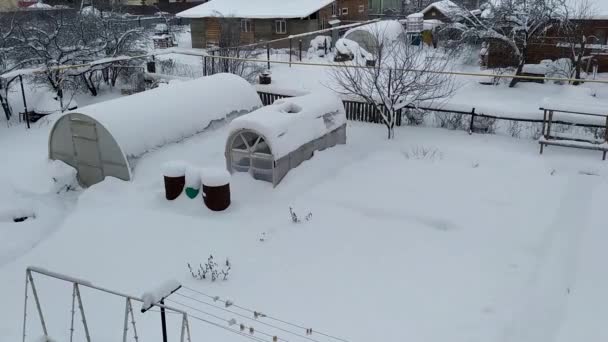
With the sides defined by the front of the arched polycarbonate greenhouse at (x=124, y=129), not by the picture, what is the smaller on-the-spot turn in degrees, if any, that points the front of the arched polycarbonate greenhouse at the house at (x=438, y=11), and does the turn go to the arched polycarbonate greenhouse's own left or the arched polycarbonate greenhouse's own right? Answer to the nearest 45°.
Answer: approximately 180°

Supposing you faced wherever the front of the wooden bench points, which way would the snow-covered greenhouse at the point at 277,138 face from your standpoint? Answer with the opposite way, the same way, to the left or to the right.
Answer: the same way

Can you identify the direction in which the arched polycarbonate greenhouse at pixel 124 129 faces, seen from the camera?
facing the viewer and to the left of the viewer

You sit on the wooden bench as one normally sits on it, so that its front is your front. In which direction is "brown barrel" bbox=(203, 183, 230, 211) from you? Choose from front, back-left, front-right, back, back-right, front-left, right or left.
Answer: front-right

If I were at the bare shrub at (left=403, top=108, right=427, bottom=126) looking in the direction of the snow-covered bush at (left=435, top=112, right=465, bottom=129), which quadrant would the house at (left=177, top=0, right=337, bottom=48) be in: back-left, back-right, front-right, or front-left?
back-left

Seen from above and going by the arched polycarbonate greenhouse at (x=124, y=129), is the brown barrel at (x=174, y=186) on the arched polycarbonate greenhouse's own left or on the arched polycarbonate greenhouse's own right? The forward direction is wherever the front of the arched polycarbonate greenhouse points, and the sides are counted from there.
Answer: on the arched polycarbonate greenhouse's own left

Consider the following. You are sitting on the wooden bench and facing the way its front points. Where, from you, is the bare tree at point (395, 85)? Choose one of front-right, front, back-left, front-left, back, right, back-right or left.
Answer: right

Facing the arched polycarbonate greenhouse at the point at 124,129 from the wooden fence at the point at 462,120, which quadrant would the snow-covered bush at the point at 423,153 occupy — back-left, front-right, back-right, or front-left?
front-left

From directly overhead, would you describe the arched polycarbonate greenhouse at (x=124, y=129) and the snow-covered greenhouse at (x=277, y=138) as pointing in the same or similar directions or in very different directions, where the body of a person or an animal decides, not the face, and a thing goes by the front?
same or similar directions

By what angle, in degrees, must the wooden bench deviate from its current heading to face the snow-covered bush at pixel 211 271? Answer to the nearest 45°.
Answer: approximately 45° to its right

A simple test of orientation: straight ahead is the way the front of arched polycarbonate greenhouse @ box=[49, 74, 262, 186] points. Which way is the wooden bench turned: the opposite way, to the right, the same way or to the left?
the same way

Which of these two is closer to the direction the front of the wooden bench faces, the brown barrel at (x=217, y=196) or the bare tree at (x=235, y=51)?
the brown barrel

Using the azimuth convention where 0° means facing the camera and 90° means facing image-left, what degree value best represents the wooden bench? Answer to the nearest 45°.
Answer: approximately 0°

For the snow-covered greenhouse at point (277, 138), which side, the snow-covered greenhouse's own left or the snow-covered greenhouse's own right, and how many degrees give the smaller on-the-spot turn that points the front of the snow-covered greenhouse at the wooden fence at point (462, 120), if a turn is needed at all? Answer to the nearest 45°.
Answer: approximately 180°

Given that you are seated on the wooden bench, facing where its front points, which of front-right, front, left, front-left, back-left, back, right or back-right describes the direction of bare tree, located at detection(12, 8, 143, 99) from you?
right

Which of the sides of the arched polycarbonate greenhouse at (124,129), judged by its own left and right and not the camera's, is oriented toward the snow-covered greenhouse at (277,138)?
left

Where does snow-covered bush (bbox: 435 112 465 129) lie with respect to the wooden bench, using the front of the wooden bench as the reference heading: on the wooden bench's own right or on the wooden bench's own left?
on the wooden bench's own right

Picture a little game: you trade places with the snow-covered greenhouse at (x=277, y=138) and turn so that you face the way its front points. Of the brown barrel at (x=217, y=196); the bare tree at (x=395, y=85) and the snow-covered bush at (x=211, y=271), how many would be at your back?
1

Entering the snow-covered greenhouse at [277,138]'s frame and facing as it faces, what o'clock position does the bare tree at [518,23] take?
The bare tree is roughly at 6 o'clock from the snow-covered greenhouse.
